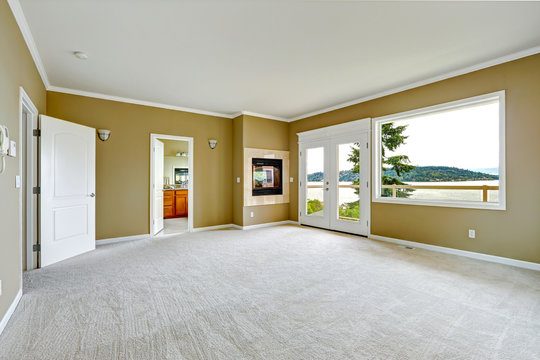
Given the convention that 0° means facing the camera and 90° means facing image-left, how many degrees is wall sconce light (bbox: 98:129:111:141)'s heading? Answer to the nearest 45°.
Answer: approximately 0°

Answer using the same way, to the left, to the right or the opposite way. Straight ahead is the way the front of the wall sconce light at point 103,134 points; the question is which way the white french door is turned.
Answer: to the right

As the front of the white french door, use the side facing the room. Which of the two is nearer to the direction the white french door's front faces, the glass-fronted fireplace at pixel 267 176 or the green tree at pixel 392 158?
the glass-fronted fireplace

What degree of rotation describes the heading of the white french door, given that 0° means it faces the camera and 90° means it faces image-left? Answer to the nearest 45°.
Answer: approximately 45°

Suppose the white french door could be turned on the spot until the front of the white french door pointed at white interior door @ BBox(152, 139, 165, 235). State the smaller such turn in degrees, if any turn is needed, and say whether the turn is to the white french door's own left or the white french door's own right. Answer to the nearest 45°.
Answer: approximately 45° to the white french door's own right
